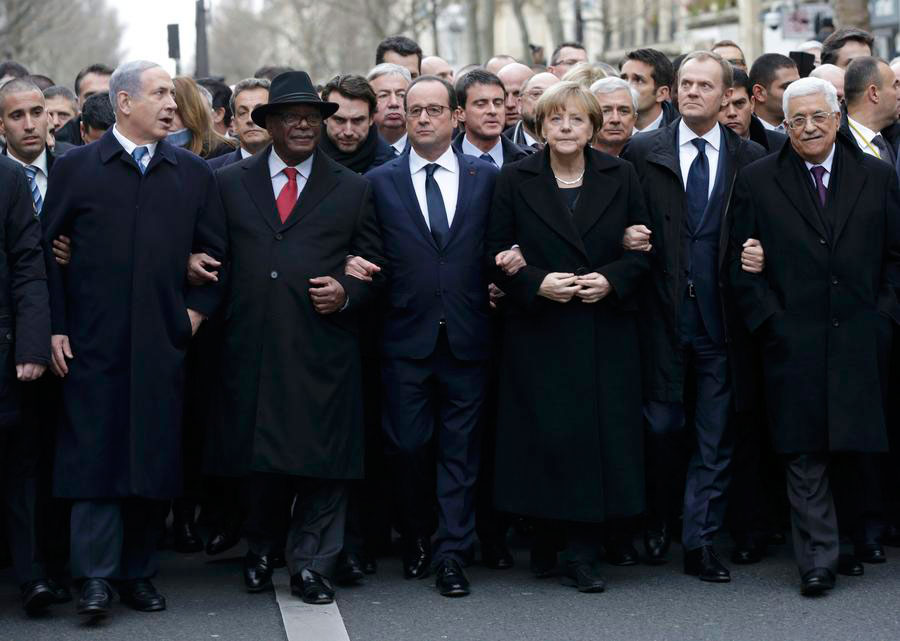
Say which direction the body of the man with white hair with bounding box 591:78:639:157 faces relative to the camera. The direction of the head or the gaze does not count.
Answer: toward the camera

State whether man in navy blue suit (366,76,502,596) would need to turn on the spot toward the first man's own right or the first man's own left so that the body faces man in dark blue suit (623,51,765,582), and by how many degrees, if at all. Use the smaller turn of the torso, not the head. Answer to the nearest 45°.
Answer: approximately 90° to the first man's own left

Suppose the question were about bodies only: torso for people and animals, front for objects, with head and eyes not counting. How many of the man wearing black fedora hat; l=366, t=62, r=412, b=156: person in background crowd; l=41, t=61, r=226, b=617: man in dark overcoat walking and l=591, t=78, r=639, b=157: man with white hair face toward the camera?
4

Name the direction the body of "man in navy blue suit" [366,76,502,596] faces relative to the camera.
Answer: toward the camera

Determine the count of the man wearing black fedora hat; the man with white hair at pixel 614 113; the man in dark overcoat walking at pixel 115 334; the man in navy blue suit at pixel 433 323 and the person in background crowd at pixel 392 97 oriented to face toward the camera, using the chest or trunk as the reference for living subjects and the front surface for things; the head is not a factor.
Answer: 5

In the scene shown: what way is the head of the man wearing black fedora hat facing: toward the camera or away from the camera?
toward the camera

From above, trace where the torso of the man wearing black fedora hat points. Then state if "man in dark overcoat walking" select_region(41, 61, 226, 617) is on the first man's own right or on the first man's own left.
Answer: on the first man's own right

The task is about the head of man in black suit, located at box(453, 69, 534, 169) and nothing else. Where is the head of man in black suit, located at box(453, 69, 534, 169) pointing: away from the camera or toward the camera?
toward the camera

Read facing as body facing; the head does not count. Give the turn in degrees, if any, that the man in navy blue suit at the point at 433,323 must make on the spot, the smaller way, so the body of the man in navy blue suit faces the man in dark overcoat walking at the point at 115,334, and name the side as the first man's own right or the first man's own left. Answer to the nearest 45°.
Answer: approximately 90° to the first man's own right

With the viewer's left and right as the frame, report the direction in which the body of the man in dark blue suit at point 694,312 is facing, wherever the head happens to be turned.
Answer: facing the viewer

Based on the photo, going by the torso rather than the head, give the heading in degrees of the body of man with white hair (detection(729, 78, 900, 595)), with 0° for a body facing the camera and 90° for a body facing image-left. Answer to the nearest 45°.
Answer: approximately 0°

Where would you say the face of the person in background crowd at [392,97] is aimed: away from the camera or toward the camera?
toward the camera

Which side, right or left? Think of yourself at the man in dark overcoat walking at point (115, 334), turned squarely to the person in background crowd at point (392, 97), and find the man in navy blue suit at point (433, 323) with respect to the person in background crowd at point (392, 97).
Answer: right

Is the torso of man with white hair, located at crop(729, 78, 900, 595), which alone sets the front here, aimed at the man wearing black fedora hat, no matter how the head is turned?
no

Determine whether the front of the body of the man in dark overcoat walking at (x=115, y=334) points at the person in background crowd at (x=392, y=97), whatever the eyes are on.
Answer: no
